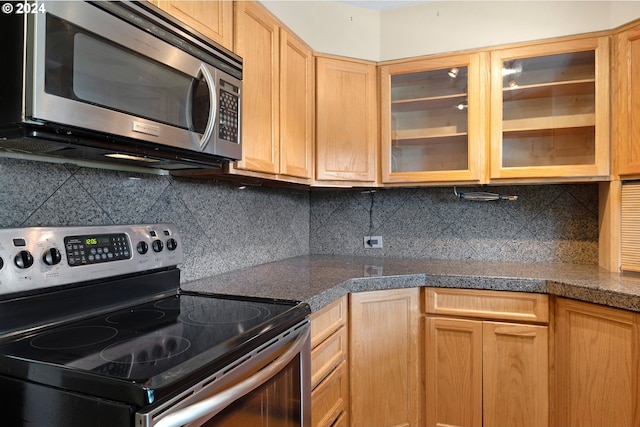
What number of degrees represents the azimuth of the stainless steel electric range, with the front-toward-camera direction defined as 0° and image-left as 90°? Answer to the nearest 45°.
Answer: approximately 315°

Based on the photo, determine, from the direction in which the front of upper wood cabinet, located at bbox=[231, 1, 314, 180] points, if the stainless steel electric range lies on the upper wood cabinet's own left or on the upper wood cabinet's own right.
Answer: on the upper wood cabinet's own right

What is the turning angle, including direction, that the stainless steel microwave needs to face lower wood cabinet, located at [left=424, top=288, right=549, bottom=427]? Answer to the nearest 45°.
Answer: approximately 45° to its left

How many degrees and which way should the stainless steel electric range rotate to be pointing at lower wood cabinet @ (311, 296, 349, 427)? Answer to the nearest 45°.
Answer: approximately 90° to its left

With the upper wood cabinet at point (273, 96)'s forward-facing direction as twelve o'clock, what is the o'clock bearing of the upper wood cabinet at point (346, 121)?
the upper wood cabinet at point (346, 121) is roughly at 9 o'clock from the upper wood cabinet at point (273, 96).
